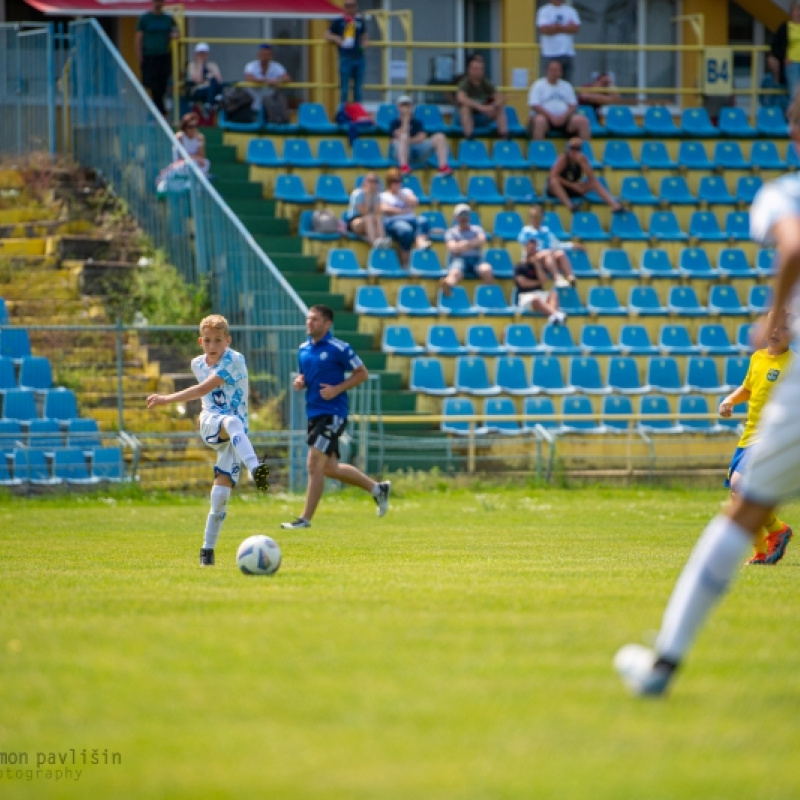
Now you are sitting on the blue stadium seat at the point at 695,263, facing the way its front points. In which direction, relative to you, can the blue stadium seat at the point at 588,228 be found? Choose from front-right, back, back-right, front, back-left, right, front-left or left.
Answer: back-right

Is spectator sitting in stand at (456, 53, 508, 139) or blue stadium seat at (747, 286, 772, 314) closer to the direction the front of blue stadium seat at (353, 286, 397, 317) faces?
the blue stadium seat

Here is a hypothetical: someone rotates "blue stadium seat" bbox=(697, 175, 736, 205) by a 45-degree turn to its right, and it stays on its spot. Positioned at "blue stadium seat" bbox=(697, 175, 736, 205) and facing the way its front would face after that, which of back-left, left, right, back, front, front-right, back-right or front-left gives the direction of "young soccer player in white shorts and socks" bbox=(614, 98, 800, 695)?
front

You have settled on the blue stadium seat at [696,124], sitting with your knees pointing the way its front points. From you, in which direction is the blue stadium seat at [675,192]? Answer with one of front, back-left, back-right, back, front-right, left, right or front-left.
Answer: front-right

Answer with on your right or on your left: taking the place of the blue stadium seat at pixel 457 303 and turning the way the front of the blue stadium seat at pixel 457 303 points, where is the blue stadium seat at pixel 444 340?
on your right

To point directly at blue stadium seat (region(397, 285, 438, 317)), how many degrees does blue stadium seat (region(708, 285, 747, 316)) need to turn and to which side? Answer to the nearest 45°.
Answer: approximately 90° to its right

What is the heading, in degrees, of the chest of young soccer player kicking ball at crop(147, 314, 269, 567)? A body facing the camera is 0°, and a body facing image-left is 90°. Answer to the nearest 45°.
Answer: approximately 0°

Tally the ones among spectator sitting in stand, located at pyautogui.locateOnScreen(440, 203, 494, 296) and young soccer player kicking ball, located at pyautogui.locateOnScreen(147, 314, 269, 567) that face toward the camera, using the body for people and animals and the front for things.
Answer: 2

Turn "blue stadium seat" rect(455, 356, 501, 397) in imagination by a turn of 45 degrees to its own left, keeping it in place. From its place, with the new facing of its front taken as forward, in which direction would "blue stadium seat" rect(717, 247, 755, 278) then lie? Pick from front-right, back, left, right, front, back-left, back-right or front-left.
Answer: front-left

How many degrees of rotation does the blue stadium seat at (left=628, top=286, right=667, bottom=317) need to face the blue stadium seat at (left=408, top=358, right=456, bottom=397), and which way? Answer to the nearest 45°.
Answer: approximately 90° to its right

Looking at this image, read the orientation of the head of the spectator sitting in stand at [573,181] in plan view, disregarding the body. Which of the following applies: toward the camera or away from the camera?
toward the camera

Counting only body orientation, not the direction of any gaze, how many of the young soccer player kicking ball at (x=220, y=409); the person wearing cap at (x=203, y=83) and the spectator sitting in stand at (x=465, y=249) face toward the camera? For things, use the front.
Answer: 3

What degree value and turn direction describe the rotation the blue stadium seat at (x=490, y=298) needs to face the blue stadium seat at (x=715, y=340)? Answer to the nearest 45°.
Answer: approximately 45° to its left

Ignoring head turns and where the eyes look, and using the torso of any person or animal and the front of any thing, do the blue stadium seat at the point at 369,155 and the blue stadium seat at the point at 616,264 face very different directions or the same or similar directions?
same or similar directions

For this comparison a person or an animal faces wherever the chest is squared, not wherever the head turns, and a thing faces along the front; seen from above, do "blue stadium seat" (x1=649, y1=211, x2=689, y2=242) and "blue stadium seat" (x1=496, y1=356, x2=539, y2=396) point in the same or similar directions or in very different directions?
same or similar directions

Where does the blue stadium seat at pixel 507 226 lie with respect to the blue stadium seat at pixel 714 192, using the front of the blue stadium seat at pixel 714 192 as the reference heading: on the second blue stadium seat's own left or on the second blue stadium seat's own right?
on the second blue stadium seat's own right

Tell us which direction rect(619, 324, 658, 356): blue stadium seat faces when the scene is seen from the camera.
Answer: facing the viewer and to the right of the viewer
